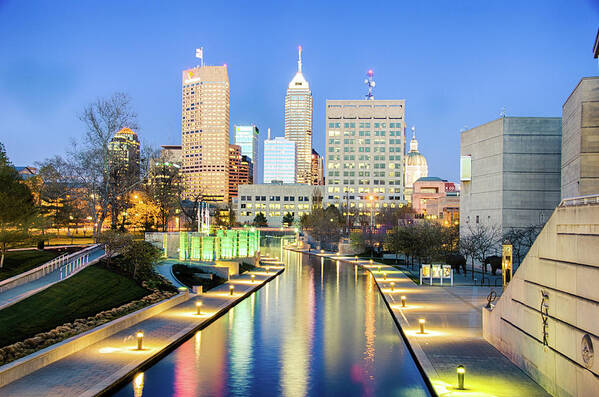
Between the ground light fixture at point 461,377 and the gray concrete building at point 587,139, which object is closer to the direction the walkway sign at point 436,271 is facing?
the ground light fixture

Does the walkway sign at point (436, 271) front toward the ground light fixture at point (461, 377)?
yes

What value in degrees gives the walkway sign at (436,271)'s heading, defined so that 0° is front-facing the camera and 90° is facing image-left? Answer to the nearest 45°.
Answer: approximately 0°

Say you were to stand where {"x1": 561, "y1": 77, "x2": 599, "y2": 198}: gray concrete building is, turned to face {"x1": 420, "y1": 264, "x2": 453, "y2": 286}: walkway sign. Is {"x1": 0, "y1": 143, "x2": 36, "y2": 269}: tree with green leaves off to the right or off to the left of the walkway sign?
left

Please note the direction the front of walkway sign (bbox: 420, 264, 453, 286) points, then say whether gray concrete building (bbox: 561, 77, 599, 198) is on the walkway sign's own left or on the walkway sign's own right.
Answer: on the walkway sign's own left

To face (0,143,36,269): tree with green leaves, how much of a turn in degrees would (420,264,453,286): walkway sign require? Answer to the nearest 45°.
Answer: approximately 45° to its right
